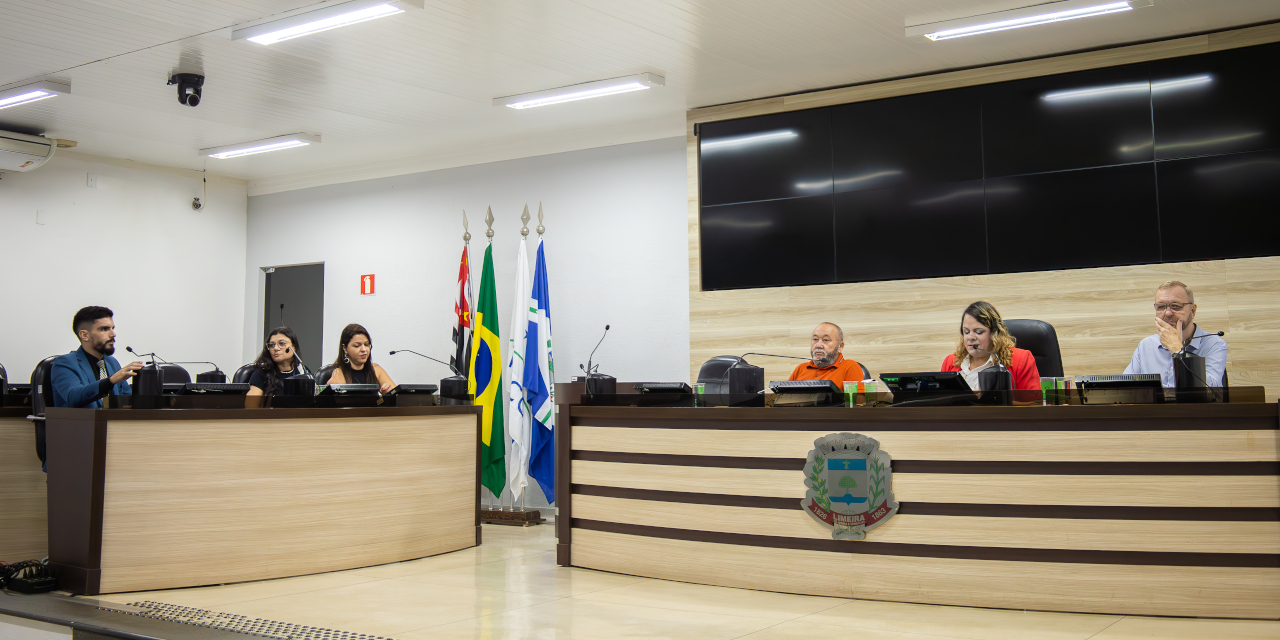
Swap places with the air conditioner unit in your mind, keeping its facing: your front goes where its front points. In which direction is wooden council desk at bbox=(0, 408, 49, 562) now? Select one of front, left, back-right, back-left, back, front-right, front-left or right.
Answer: front-right

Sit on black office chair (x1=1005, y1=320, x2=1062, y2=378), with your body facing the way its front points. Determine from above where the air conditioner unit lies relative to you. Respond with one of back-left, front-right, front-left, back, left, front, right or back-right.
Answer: front-right

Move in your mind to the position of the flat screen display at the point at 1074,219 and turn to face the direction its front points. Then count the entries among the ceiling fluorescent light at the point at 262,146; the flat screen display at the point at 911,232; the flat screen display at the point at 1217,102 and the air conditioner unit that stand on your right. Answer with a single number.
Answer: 3

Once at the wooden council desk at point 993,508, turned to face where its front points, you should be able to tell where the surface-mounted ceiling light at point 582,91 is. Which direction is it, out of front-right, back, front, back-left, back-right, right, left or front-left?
right

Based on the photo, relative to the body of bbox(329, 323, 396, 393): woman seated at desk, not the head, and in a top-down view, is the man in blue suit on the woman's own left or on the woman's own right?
on the woman's own right

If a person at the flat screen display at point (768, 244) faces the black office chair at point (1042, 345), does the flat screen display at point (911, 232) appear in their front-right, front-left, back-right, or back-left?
front-left

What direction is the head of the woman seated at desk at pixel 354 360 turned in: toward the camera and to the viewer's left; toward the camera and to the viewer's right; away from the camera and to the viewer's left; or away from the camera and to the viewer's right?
toward the camera and to the viewer's right

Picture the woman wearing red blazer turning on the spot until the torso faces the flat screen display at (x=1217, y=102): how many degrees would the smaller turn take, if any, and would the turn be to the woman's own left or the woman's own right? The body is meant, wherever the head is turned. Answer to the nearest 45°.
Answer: approximately 180°

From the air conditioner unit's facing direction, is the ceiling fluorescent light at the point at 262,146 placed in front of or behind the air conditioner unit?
in front

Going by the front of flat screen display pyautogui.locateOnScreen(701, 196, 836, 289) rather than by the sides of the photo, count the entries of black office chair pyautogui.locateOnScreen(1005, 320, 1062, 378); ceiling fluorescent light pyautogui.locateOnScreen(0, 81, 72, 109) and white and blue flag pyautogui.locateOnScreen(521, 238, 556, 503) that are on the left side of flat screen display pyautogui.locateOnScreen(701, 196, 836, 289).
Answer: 1

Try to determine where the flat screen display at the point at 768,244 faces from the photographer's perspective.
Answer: facing the viewer and to the left of the viewer

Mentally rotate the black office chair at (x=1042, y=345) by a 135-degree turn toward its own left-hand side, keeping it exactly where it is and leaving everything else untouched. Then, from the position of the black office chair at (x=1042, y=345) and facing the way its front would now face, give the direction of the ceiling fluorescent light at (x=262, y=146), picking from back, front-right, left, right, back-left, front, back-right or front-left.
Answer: back

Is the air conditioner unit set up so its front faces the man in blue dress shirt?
yes

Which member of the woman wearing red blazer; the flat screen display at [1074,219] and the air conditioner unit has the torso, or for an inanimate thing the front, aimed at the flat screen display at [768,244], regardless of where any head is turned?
the air conditioner unit

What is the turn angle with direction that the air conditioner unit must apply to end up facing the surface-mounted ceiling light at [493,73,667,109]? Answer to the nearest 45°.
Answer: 0° — it already faces it

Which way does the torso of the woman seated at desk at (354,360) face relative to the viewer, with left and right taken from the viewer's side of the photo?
facing the viewer and to the right of the viewer
